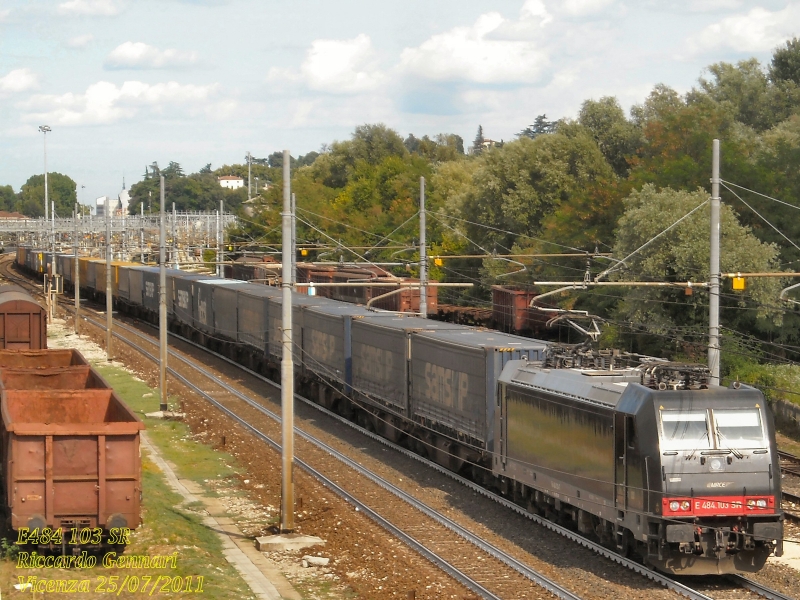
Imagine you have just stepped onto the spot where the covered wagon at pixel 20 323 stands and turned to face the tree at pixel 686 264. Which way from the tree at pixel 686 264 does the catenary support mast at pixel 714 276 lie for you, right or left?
right

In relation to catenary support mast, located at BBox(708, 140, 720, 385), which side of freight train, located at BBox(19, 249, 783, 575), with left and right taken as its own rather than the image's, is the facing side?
front

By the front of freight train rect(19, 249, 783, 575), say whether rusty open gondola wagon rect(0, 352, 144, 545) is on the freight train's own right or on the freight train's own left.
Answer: on the freight train's own right

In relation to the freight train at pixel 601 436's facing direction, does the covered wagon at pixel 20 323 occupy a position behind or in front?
behind

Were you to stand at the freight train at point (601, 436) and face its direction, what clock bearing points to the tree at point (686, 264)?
The tree is roughly at 8 o'clock from the freight train.

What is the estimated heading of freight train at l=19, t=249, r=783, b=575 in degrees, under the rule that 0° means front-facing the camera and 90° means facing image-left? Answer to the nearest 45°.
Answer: approximately 315°

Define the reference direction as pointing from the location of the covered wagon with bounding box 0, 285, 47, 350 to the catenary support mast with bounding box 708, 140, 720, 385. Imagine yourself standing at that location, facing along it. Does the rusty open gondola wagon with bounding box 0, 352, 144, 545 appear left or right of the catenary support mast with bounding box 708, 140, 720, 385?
right
